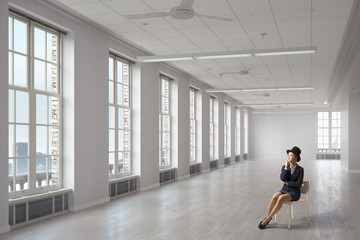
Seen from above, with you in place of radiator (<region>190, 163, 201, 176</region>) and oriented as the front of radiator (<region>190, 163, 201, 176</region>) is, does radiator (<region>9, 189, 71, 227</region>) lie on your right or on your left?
on your right

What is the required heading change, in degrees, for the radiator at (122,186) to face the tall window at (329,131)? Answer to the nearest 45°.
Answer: approximately 90° to its left

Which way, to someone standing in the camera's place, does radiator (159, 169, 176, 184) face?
facing the viewer and to the right of the viewer

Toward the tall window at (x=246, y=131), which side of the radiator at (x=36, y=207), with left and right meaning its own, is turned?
left

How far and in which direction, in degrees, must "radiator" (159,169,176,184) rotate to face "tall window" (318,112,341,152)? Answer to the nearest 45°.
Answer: approximately 90° to its left

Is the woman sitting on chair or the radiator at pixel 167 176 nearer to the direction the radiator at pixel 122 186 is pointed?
the woman sitting on chair

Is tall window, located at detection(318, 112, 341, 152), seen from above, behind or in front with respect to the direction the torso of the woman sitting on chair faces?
behind

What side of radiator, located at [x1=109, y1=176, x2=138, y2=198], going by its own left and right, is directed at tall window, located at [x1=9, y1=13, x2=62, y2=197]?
right

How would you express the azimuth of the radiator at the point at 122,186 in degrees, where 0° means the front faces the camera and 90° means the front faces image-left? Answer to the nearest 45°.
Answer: approximately 315°
